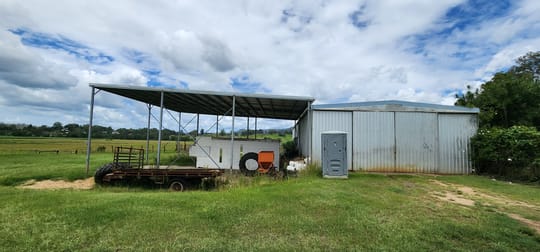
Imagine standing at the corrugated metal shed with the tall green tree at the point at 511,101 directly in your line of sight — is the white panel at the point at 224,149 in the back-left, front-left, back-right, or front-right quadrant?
back-left

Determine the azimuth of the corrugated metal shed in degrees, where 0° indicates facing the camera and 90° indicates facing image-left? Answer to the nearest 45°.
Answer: approximately 0°

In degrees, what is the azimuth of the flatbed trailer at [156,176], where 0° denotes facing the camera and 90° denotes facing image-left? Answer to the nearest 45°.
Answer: approximately 90°

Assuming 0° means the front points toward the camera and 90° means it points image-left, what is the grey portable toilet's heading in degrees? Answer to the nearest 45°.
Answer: approximately 0°

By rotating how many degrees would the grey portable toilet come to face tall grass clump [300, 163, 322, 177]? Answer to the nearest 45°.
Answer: approximately 135° to its right

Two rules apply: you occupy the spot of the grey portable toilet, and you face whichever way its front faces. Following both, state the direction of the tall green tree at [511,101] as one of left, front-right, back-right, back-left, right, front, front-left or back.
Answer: back-left

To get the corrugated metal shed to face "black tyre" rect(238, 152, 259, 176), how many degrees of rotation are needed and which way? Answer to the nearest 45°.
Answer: approximately 90° to its right

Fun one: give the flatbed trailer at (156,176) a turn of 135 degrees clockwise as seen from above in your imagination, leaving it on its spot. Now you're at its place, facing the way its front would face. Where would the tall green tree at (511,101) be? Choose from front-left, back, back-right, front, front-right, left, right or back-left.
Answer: front-right

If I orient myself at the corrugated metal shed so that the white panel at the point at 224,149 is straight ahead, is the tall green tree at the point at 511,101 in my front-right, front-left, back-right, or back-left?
back-right

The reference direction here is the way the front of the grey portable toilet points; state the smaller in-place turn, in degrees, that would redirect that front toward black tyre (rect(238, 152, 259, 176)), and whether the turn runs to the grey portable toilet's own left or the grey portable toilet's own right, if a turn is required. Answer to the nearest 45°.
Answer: approximately 135° to the grey portable toilet's own right

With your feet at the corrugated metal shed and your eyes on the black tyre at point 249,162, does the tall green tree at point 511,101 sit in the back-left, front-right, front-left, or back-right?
back-right

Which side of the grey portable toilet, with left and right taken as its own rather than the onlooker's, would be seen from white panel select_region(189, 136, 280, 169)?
right

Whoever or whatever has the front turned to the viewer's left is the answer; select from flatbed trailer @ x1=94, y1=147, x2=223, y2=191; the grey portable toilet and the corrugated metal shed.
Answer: the flatbed trailer
